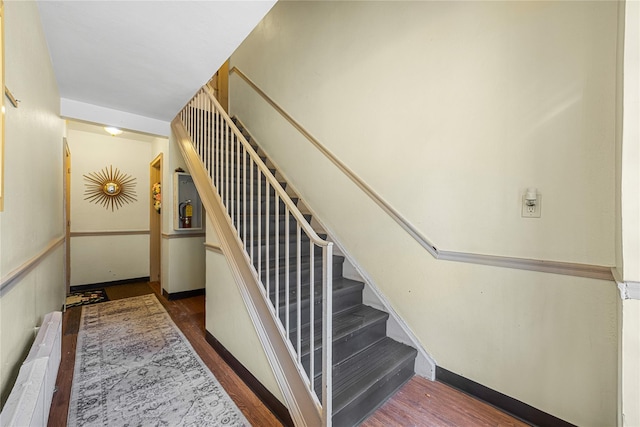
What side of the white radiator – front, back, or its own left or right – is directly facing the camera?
right

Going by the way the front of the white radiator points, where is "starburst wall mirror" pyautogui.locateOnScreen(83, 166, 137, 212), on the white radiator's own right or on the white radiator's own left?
on the white radiator's own left

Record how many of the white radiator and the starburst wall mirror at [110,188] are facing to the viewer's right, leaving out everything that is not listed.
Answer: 1

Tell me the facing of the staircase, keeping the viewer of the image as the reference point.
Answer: facing the viewer and to the right of the viewer

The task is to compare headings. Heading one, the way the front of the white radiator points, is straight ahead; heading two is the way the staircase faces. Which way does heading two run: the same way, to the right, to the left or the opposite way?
to the right

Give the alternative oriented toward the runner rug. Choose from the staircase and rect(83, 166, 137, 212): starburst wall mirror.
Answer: the starburst wall mirror

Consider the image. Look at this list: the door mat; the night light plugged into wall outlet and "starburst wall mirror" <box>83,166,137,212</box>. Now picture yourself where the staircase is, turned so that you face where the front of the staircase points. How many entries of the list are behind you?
2

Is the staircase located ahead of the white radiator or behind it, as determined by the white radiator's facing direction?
ahead

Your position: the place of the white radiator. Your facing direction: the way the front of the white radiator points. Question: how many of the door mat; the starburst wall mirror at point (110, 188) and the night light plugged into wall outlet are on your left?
2

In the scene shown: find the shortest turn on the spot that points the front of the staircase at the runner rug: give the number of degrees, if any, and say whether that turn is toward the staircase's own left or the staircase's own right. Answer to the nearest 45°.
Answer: approximately 135° to the staircase's own right

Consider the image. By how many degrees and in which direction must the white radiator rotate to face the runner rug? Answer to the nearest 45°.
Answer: approximately 45° to its left

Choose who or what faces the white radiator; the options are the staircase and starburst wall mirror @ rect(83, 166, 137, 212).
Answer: the starburst wall mirror

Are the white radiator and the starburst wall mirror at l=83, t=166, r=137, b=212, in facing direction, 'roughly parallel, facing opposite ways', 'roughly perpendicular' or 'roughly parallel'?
roughly perpendicular

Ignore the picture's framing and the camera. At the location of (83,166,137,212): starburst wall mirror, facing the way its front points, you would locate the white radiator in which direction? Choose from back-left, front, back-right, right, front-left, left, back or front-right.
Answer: front

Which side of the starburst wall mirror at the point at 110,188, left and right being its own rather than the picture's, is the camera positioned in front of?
front

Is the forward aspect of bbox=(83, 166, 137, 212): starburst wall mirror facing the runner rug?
yes

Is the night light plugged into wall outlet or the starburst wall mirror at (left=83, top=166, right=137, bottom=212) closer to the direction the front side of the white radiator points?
the night light plugged into wall outlet
